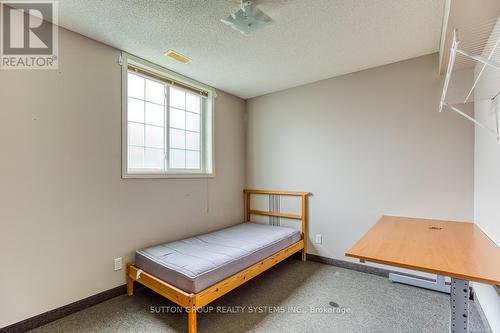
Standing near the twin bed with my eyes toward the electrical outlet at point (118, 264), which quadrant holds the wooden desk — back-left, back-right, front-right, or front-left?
back-left

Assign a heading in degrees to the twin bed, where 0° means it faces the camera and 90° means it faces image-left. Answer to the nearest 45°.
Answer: approximately 45°

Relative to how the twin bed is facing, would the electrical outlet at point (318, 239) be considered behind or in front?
behind

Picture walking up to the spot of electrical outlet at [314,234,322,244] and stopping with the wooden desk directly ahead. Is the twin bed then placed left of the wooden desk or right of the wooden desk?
right

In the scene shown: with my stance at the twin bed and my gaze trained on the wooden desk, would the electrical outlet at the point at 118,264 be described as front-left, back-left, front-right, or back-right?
back-right

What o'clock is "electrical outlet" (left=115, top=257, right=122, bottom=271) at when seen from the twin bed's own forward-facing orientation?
The electrical outlet is roughly at 2 o'clock from the twin bed.
